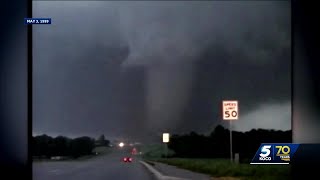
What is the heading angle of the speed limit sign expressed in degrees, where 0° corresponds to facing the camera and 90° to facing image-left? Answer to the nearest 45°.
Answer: approximately 0°
